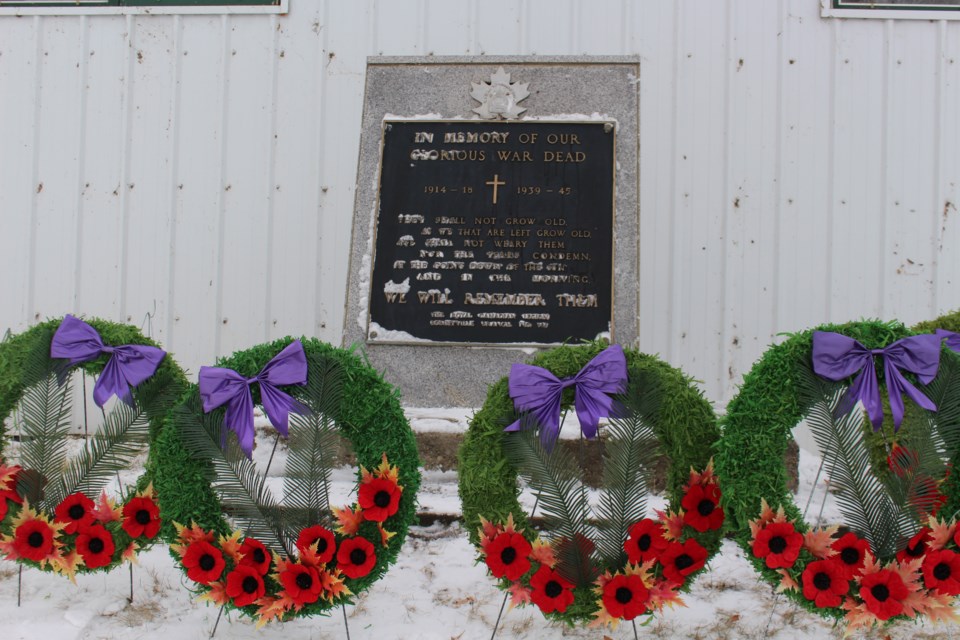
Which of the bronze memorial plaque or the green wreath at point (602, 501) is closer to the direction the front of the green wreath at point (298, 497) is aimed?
the green wreath

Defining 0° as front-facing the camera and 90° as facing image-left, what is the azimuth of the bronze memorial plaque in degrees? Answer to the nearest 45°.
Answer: approximately 0°

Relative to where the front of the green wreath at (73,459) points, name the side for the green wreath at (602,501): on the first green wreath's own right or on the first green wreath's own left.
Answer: on the first green wreath's own left

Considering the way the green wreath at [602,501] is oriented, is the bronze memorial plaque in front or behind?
behind

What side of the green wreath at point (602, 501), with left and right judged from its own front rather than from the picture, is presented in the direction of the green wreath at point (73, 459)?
right

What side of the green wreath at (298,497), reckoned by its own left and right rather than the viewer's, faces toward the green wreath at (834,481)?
left

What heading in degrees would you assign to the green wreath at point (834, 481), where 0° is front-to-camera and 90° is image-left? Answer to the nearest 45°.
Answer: approximately 0°

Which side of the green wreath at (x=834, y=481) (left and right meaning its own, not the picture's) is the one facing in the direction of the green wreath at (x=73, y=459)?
right
